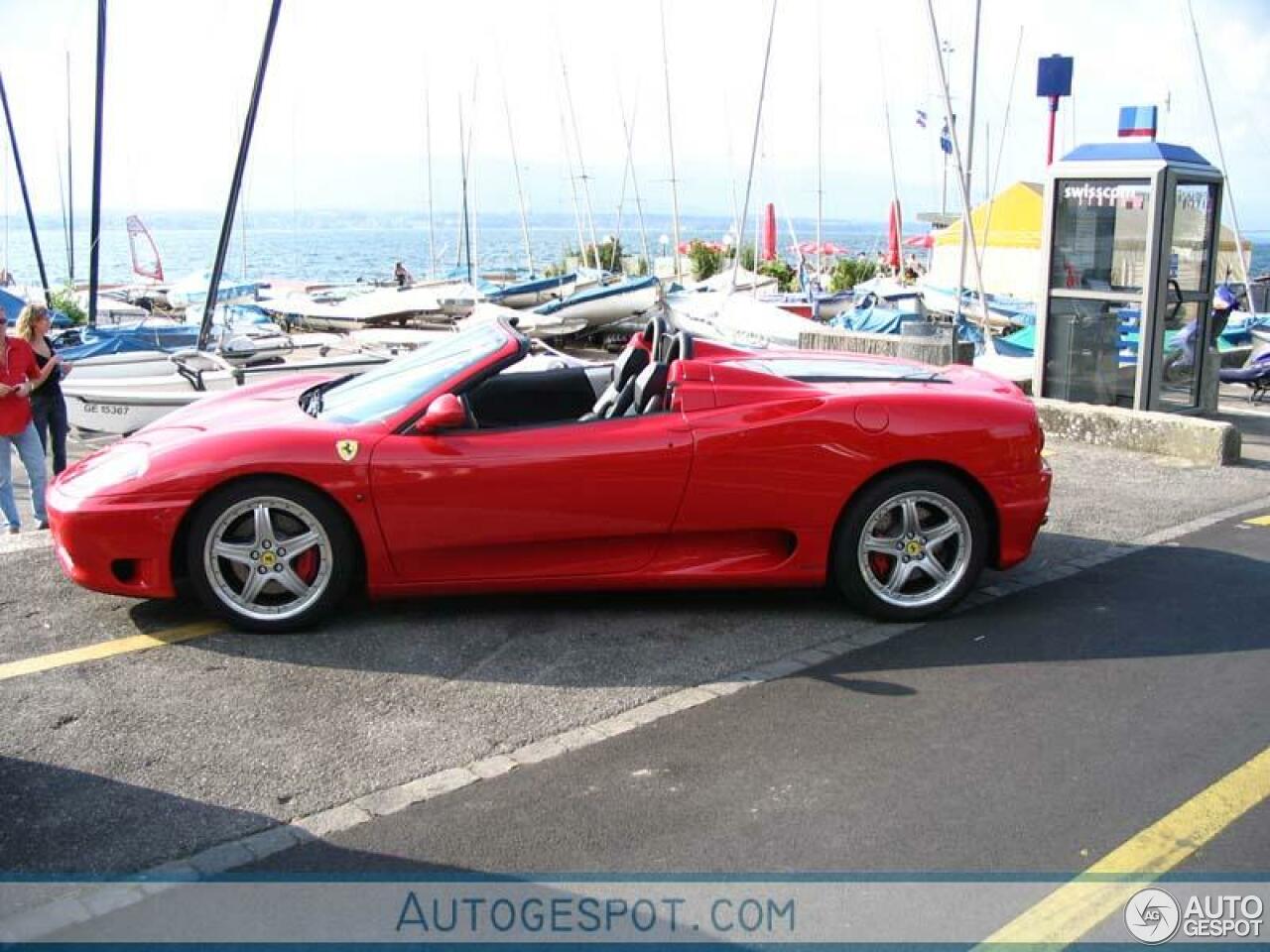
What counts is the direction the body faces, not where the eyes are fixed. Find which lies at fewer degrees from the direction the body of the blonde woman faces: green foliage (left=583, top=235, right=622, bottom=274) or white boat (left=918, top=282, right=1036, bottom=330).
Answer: the white boat

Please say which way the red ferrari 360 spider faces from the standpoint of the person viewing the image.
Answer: facing to the left of the viewer

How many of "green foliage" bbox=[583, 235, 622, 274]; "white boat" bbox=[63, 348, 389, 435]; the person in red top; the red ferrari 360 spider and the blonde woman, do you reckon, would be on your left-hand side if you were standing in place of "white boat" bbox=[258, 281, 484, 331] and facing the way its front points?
4

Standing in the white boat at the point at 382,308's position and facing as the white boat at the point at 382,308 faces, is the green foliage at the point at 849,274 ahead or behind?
behind

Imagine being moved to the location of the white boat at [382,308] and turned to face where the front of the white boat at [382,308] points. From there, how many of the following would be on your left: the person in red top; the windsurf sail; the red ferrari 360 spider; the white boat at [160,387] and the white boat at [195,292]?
3

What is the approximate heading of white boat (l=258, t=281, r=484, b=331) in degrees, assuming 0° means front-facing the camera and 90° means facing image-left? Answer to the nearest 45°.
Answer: approximately 90°

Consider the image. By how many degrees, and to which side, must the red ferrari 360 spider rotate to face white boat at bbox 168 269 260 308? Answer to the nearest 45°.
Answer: approximately 90° to its right

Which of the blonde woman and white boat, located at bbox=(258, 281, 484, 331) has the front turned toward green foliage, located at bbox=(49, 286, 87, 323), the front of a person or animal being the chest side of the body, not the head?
the white boat

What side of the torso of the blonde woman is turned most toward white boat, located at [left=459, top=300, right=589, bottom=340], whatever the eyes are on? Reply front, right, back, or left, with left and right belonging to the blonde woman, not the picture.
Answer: left

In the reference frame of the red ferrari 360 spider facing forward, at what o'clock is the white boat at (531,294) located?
The white boat is roughly at 3 o'clock from the red ferrari 360 spider.
